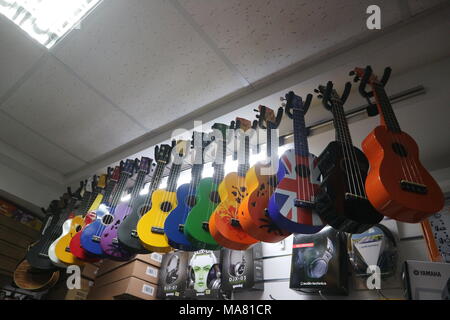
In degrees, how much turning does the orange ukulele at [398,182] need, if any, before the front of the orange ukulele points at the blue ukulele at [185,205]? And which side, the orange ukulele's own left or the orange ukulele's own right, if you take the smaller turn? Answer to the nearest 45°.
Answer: approximately 135° to the orange ukulele's own right

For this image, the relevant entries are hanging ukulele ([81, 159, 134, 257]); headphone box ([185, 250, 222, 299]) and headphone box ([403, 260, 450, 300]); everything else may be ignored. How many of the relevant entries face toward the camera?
3

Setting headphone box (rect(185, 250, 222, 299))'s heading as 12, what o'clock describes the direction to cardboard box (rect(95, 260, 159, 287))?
The cardboard box is roughly at 4 o'clock from the headphone box.

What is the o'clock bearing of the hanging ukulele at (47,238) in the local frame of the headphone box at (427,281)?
The hanging ukulele is roughly at 3 o'clock from the headphone box.

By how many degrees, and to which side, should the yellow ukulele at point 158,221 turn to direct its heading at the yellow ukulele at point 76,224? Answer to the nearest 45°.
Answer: approximately 135° to its right

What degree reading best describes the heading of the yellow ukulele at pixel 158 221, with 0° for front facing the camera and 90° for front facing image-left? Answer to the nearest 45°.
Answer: approximately 0°

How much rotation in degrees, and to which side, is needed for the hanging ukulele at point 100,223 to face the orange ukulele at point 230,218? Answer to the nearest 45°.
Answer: approximately 45° to its left
